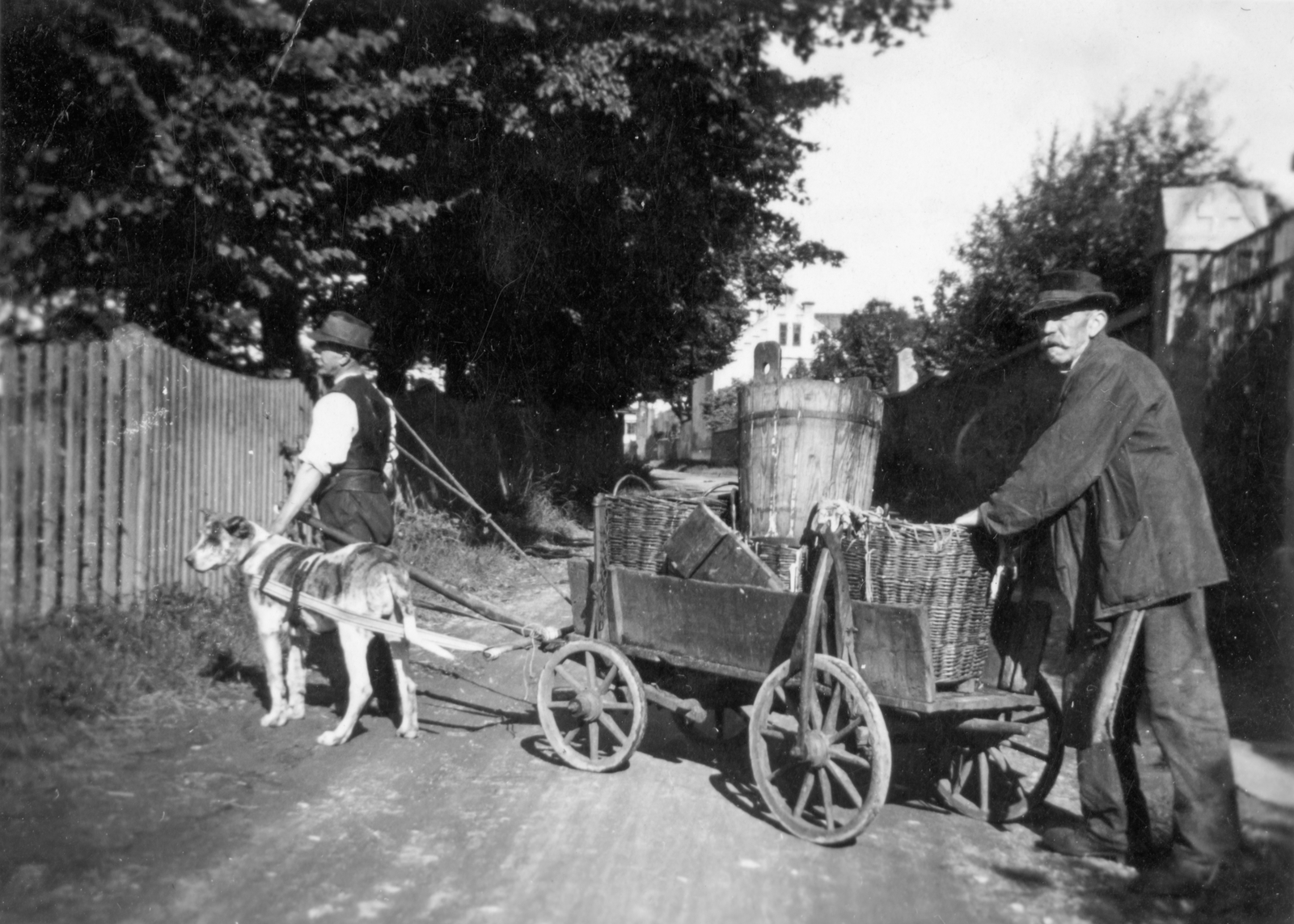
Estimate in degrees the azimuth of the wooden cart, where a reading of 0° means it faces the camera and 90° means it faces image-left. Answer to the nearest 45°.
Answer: approximately 135°

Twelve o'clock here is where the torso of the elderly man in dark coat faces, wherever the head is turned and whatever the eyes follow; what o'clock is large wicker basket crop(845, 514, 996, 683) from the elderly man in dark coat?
The large wicker basket is roughly at 12 o'clock from the elderly man in dark coat.

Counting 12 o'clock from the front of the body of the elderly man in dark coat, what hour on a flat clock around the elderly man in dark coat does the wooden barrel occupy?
The wooden barrel is roughly at 1 o'clock from the elderly man in dark coat.

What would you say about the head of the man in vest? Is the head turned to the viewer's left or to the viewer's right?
to the viewer's left

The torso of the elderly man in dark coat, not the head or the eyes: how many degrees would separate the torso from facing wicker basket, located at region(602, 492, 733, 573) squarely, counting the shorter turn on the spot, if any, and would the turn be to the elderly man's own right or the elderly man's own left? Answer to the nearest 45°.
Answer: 0° — they already face it

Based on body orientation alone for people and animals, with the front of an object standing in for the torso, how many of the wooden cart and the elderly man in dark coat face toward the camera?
0

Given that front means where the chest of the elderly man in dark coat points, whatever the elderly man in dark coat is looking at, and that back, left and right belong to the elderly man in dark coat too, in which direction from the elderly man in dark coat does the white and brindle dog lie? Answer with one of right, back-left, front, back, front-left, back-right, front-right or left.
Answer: front

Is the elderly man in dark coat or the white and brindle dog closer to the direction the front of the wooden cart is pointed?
the white and brindle dog

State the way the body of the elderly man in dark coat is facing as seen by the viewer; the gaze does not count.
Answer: to the viewer's left

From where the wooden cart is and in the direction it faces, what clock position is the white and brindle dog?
The white and brindle dog is roughly at 11 o'clock from the wooden cart.
